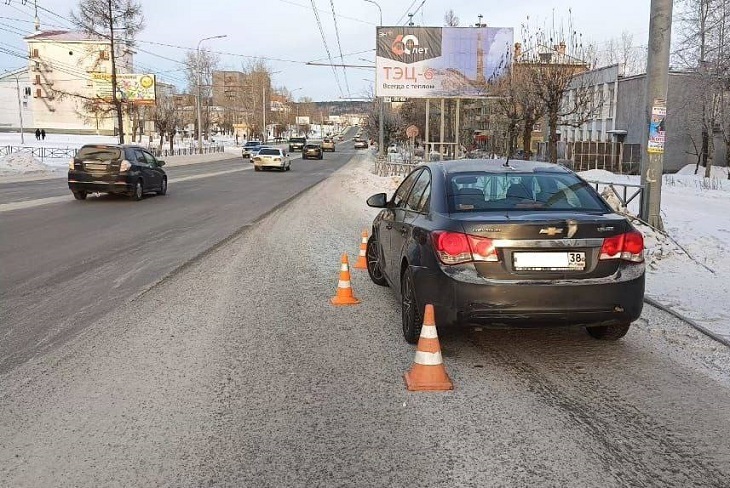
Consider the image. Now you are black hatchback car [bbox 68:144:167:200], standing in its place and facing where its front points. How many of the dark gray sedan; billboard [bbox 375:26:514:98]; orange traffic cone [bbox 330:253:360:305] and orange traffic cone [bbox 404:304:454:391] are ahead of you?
1

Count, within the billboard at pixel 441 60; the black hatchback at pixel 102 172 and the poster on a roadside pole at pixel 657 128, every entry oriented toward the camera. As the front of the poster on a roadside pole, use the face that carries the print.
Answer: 2

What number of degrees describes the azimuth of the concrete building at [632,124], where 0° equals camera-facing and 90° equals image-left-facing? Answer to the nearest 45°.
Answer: approximately 45°

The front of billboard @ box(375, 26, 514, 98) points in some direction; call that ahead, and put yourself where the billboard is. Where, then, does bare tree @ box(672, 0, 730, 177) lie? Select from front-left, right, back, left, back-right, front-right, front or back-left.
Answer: left

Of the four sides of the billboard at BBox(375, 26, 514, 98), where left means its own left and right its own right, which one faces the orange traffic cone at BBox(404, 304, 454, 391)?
front

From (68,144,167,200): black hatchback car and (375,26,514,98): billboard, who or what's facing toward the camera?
the billboard

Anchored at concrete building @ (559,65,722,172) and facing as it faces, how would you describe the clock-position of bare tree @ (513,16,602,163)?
The bare tree is roughly at 11 o'clock from the concrete building.

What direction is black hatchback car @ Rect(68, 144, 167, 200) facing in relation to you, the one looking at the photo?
facing away from the viewer and to the right of the viewer

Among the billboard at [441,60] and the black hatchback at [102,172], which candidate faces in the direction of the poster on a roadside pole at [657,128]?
the billboard

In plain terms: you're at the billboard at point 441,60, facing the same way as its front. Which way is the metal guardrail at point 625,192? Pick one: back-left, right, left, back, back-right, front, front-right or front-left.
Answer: front

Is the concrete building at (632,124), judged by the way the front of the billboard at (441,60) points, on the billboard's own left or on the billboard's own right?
on the billboard's own left

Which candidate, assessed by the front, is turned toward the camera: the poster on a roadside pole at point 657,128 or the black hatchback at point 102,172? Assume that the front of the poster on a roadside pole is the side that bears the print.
the poster on a roadside pole

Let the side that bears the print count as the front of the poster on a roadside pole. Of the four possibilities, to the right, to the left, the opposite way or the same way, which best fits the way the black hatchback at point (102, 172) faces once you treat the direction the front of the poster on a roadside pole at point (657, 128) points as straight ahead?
the opposite way

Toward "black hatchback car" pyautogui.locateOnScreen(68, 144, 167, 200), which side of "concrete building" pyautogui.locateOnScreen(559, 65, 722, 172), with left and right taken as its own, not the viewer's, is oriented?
front

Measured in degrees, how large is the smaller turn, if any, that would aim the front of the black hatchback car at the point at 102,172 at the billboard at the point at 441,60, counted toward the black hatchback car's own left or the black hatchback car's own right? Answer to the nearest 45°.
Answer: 0° — it already faces it
